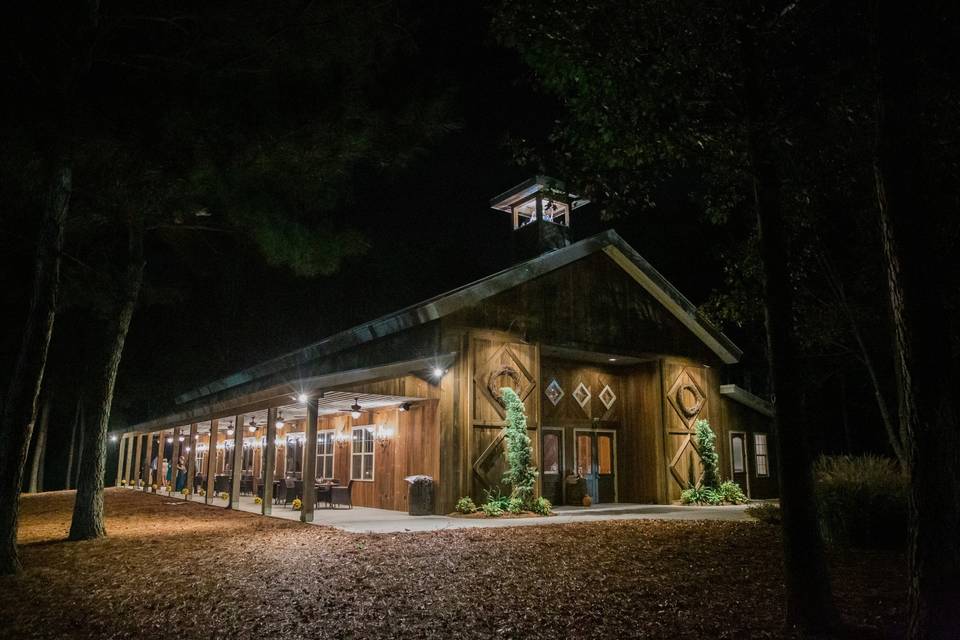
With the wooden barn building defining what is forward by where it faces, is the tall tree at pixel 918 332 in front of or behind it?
in front

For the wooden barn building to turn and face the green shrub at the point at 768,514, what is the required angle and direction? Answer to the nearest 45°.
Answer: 0° — it already faces it

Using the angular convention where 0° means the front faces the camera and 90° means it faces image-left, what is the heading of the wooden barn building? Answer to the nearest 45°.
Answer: approximately 315°

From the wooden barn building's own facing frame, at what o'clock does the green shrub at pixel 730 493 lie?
The green shrub is roughly at 10 o'clock from the wooden barn building.

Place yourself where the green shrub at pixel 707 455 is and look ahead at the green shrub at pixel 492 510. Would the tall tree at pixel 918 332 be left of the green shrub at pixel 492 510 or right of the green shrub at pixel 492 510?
left

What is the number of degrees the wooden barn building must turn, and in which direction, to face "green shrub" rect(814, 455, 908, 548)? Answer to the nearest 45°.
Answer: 0° — it already faces it
